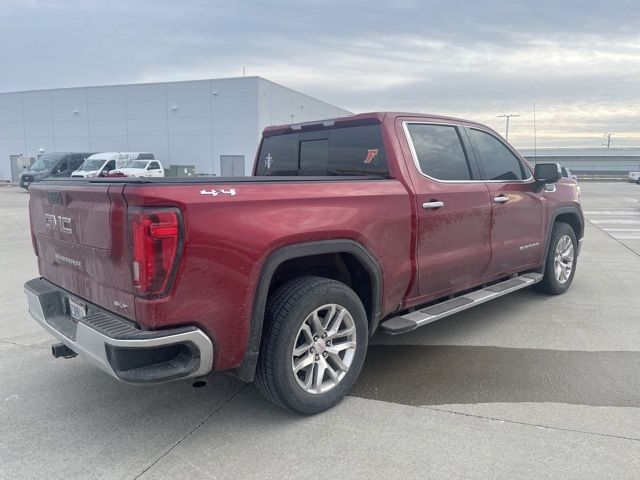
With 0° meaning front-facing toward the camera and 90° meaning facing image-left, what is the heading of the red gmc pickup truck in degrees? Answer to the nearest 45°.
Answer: approximately 225°

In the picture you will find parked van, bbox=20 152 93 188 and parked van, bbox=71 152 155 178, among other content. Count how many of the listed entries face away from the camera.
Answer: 0

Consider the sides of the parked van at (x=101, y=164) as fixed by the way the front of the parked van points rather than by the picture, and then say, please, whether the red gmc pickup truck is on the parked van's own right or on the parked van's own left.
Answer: on the parked van's own left

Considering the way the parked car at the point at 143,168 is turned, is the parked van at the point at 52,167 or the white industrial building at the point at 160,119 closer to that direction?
the parked van

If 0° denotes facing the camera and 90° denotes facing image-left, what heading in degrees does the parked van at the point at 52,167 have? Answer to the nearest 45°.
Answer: approximately 45°

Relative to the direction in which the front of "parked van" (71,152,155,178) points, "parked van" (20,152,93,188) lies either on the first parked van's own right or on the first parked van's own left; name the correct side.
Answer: on the first parked van's own right

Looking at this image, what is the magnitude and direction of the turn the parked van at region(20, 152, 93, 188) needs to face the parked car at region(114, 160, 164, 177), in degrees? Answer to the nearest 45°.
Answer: approximately 90° to its left

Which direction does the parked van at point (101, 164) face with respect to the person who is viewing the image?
facing the viewer and to the left of the viewer

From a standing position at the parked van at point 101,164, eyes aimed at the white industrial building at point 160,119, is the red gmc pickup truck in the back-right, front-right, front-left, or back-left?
back-right

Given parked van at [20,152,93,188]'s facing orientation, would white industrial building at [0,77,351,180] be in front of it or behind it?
behind
